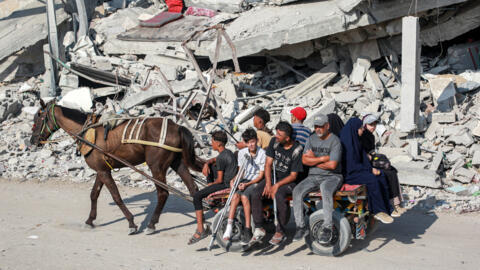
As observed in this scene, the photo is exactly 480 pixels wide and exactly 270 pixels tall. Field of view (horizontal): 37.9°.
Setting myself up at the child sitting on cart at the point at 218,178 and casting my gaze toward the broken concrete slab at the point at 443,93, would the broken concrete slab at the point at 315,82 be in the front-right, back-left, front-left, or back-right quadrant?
front-left

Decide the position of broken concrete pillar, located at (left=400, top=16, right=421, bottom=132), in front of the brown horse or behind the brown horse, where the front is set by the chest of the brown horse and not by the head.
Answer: behind

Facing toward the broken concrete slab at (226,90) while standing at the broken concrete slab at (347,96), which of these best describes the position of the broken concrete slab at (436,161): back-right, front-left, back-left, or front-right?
back-left

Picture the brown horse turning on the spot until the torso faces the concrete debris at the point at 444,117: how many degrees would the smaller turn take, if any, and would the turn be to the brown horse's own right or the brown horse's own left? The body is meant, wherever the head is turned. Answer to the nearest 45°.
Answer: approximately 180°

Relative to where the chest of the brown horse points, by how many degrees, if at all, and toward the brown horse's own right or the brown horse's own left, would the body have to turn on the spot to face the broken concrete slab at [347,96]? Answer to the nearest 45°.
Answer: approximately 135° to the brown horse's own right

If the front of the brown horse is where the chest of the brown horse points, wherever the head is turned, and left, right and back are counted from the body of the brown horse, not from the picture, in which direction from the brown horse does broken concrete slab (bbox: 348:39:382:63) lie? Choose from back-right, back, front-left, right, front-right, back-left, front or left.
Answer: back-right

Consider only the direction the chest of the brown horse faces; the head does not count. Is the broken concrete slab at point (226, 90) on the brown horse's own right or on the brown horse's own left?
on the brown horse's own right

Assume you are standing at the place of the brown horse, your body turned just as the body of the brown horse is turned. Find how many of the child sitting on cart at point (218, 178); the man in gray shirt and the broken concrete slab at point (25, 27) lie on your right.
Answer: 1

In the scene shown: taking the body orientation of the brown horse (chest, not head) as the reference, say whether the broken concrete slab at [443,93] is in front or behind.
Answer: behind

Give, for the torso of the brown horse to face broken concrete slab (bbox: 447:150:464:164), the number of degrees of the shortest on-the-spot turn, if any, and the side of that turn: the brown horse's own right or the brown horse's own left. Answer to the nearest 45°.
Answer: approximately 180°

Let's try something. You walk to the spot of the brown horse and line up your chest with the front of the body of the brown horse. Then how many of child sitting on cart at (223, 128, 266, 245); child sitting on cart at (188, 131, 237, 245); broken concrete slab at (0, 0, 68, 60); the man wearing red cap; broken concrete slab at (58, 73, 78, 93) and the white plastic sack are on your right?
3

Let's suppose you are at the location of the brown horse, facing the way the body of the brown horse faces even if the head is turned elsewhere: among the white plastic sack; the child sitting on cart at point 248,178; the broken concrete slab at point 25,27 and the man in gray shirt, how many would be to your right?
2

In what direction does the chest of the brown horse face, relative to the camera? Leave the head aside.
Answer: to the viewer's left

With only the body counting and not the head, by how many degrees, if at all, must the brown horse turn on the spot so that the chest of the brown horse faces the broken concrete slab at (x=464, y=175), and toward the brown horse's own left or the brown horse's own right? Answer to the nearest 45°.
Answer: approximately 180°
